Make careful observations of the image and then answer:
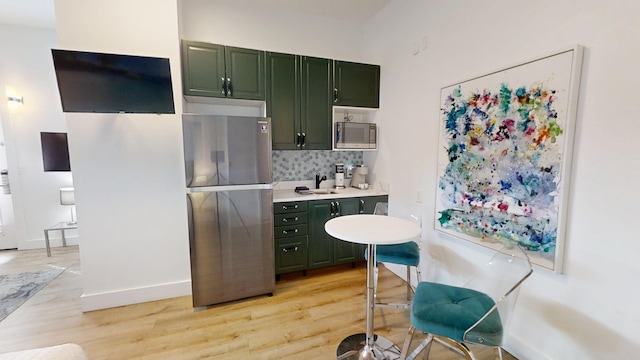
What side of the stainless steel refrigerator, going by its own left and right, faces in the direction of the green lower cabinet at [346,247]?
left

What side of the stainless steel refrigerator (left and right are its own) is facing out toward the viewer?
front

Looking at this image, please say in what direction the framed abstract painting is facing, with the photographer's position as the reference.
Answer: facing the viewer and to the left of the viewer

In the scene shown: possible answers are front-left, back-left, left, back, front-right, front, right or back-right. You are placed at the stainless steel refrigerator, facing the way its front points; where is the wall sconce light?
back-right

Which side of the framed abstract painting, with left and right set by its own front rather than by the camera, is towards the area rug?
front

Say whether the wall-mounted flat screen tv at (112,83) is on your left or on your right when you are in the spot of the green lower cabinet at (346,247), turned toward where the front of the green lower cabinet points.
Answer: on your right

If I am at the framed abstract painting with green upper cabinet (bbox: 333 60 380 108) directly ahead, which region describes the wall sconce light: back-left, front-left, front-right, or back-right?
front-left

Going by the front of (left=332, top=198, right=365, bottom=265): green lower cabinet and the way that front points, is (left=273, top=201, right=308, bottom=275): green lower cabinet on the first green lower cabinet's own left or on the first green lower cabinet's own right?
on the first green lower cabinet's own right
